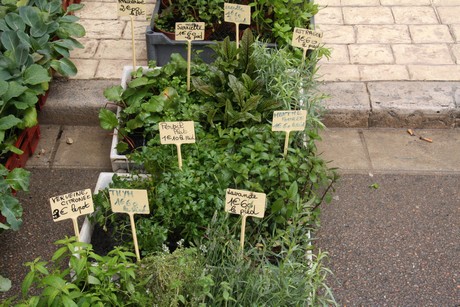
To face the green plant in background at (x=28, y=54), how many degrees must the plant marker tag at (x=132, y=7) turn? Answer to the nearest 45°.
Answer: approximately 90° to its right

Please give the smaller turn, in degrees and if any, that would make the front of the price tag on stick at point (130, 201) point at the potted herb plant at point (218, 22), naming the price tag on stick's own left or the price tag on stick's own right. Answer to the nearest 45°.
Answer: approximately 180°

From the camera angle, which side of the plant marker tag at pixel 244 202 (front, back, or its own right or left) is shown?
front

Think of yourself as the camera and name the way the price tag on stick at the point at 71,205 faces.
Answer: facing the viewer

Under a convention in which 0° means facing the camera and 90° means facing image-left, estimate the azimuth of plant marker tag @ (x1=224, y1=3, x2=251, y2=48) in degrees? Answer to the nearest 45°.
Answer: approximately 0°

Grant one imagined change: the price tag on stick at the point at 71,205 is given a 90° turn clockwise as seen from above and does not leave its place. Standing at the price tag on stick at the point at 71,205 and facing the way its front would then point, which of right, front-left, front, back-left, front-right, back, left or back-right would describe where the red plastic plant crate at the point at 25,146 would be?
right

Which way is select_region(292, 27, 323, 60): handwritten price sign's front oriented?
toward the camera

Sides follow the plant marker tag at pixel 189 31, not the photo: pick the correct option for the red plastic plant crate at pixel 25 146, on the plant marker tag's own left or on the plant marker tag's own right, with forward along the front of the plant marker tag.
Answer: on the plant marker tag's own right

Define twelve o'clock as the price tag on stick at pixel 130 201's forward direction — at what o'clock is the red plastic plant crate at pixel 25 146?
The red plastic plant crate is roughly at 5 o'clock from the price tag on stick.

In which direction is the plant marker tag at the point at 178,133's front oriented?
toward the camera

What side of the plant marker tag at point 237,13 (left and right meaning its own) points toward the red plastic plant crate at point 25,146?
right
